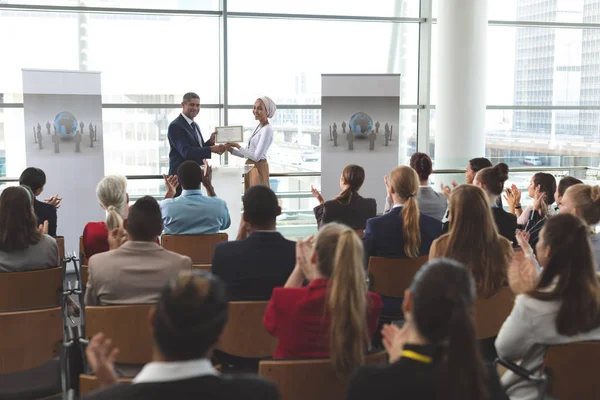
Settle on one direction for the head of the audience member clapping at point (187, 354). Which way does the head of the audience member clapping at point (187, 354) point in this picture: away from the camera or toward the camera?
away from the camera

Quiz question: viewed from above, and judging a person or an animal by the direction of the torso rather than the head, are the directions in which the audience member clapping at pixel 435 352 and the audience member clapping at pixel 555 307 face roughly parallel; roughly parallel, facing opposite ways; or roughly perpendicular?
roughly parallel

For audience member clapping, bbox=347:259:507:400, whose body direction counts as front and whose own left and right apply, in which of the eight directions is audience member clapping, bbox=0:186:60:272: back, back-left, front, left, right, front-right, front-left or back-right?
front

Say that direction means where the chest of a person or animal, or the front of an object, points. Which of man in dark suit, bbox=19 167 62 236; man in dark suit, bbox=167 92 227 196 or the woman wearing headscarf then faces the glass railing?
man in dark suit, bbox=19 167 62 236

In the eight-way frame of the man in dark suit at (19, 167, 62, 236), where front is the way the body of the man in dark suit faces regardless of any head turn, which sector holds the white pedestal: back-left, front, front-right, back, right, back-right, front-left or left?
front

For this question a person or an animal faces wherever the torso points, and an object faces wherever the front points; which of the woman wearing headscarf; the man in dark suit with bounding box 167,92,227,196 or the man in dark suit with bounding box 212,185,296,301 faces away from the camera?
the man in dark suit with bounding box 212,185,296,301

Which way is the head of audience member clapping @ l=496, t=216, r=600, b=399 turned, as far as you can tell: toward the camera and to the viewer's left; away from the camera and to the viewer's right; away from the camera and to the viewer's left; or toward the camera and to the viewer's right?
away from the camera and to the viewer's left

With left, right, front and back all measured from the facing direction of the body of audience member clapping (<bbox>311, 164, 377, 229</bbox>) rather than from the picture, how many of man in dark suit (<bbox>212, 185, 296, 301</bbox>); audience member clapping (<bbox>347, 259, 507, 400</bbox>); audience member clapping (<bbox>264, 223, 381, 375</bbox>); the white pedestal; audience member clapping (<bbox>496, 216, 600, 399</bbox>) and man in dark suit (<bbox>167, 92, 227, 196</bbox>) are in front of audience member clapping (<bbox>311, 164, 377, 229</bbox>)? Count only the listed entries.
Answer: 2

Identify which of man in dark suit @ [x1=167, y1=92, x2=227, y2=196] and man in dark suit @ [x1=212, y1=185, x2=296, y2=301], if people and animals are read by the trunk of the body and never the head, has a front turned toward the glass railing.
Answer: man in dark suit @ [x1=212, y1=185, x2=296, y2=301]

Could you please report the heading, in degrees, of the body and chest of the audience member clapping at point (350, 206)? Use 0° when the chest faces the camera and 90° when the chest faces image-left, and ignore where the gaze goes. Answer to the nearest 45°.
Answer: approximately 135°

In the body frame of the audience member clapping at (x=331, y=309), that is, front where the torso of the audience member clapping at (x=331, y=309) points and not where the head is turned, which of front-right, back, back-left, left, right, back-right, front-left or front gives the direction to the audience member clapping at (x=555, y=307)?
back-right

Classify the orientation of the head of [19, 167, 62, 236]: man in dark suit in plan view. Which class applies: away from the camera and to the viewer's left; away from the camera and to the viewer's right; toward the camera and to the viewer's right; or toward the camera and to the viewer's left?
away from the camera and to the viewer's right

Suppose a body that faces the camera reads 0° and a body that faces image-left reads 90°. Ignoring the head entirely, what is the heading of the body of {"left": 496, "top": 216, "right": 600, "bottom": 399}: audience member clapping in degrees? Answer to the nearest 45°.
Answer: approximately 135°

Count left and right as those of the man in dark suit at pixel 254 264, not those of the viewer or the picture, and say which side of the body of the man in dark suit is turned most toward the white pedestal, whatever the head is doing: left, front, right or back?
front

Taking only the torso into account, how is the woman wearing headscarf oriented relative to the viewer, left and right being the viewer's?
facing to the left of the viewer
